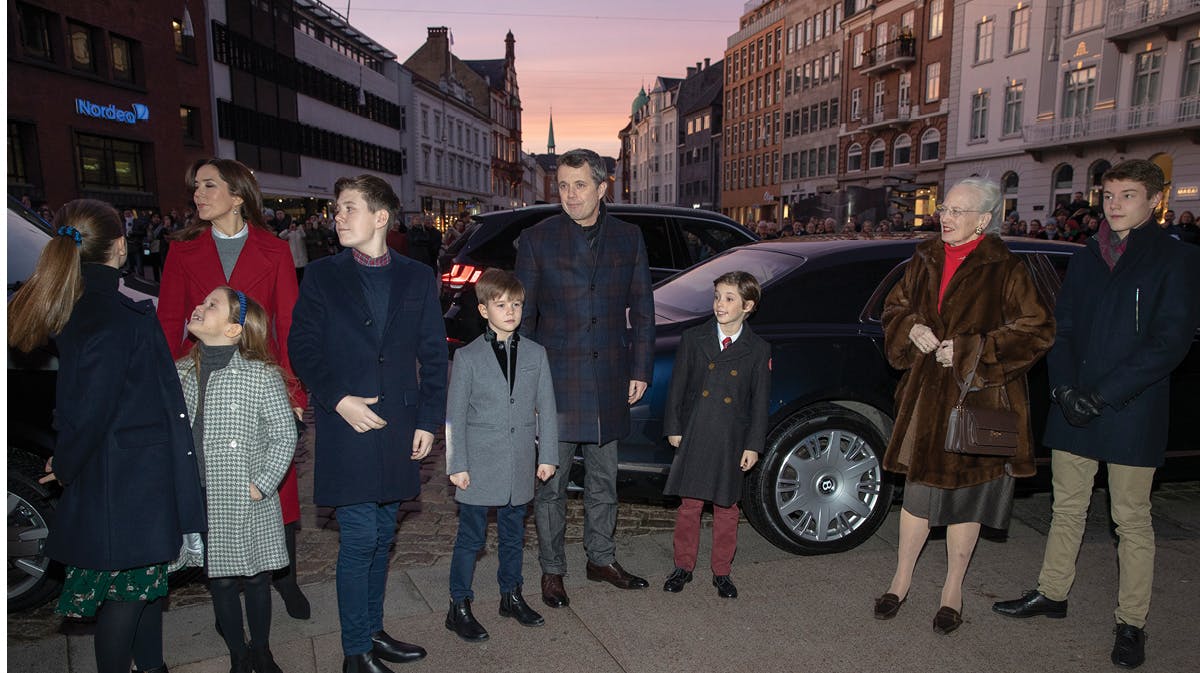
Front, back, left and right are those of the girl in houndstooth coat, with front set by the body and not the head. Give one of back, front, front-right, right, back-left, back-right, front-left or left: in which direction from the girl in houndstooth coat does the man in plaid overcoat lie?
back-left

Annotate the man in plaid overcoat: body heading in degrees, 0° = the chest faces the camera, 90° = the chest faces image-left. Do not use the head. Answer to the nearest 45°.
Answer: approximately 0°

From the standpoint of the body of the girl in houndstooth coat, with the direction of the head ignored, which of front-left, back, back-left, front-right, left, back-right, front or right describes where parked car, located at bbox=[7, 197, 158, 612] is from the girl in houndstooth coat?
right

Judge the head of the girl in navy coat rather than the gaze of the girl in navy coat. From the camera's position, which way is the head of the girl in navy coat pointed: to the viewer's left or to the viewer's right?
to the viewer's right

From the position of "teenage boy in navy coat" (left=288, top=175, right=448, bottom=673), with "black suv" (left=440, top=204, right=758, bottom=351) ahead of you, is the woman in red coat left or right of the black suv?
left

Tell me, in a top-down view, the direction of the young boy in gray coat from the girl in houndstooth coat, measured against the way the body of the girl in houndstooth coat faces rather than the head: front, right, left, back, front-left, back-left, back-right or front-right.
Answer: back-left

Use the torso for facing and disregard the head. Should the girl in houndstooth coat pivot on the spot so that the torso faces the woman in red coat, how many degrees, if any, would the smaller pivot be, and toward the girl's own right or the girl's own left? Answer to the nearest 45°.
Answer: approximately 135° to the girl's own right

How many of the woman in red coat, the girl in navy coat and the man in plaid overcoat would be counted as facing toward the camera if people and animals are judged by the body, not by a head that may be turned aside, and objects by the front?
2

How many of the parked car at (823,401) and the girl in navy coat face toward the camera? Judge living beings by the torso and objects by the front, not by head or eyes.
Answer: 0
